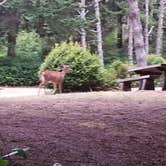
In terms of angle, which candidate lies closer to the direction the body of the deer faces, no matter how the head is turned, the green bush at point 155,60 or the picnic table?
the picnic table

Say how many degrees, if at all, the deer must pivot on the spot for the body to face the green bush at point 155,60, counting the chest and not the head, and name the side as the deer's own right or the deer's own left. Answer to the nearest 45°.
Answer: approximately 45° to the deer's own left

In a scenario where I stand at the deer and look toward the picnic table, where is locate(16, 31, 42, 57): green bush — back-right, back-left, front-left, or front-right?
back-left

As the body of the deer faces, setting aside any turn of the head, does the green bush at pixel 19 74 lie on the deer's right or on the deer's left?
on the deer's left

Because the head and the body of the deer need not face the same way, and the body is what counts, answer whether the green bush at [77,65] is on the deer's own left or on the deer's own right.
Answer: on the deer's own left

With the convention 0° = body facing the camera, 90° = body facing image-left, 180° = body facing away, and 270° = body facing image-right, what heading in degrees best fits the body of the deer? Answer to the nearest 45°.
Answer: approximately 270°

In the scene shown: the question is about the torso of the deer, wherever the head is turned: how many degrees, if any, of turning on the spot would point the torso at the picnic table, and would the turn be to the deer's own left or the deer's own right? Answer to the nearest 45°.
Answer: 0° — it already faces it

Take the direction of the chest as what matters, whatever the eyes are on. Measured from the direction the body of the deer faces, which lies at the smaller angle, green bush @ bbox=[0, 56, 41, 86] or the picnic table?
the picnic table

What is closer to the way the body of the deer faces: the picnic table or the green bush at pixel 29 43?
the picnic table

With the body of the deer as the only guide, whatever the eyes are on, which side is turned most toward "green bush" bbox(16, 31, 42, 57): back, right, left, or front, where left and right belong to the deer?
left
